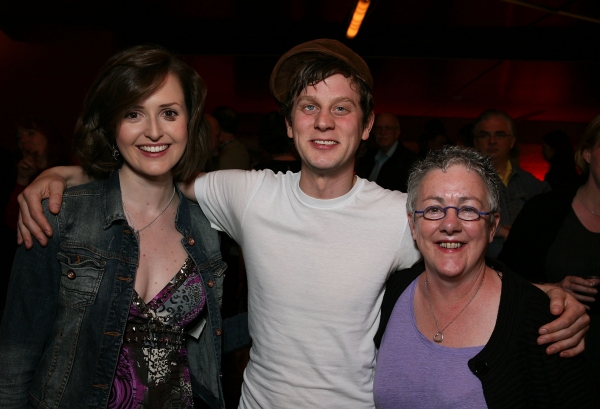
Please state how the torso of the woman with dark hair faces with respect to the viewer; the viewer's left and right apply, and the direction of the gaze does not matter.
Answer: facing the viewer and to the right of the viewer

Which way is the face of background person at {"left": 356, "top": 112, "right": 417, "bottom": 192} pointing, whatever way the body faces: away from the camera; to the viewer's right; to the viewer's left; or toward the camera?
toward the camera

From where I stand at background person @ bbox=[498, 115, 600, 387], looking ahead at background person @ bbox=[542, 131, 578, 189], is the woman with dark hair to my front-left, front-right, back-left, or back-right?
back-left

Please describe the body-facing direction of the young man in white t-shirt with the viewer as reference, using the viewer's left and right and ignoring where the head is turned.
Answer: facing the viewer

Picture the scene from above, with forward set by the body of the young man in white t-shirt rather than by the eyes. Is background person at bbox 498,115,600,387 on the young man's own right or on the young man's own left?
on the young man's own left

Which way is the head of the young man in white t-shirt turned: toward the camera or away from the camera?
toward the camera

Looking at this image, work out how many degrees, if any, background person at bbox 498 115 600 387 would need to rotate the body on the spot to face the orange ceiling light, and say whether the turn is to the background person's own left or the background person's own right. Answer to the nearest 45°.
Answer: approximately 180°

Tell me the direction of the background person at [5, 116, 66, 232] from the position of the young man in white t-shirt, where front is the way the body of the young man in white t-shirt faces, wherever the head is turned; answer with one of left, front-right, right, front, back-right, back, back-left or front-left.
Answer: back-right
